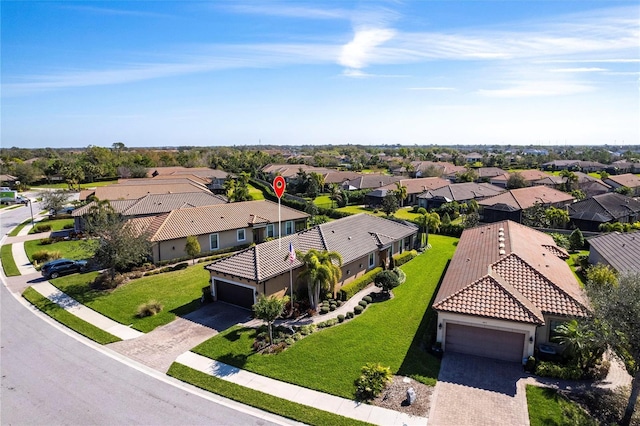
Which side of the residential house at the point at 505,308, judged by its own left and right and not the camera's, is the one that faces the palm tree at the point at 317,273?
right

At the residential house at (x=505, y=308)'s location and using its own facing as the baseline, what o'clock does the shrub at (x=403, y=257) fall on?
The shrub is roughly at 5 o'clock from the residential house.

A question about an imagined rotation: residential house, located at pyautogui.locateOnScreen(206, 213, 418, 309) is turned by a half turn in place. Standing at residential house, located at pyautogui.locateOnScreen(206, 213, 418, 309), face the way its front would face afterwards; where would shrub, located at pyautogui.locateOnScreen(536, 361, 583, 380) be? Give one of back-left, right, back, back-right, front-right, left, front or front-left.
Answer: right

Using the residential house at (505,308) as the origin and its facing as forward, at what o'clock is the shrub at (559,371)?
The shrub is roughly at 10 o'clock from the residential house.

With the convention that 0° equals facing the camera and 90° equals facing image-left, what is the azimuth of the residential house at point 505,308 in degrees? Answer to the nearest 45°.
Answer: approximately 0°

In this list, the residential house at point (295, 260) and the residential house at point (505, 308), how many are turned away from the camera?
0

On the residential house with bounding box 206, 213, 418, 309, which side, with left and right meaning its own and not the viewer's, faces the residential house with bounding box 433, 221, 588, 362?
left

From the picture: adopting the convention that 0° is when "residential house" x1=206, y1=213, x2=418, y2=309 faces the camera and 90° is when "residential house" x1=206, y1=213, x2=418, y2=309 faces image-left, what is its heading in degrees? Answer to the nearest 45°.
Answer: approximately 45°

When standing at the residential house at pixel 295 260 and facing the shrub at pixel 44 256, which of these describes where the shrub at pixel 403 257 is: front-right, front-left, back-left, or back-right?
back-right
